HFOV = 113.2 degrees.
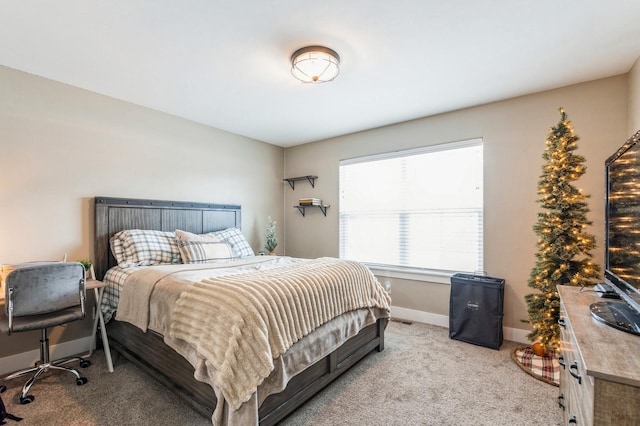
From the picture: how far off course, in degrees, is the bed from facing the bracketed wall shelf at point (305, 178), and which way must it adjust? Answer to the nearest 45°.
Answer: approximately 90° to its left

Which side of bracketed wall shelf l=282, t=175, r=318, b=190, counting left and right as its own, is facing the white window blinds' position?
left

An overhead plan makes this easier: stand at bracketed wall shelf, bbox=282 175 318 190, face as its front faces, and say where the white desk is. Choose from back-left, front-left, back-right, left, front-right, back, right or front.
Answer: front

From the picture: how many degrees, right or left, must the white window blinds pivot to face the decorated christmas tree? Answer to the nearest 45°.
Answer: approximately 90° to its left

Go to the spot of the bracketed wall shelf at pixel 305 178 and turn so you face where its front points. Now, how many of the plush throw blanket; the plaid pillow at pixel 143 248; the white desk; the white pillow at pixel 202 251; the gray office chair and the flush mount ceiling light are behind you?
0

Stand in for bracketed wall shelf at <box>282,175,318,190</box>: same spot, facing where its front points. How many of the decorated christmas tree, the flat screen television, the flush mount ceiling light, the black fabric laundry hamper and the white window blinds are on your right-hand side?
0

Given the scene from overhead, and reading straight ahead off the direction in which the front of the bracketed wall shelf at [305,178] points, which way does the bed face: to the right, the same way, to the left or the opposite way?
to the left

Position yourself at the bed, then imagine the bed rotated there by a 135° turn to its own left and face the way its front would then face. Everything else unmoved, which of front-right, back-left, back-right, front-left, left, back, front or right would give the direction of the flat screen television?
back-right

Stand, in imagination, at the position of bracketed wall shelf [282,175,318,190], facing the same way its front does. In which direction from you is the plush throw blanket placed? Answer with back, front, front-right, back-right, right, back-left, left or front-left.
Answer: front-left

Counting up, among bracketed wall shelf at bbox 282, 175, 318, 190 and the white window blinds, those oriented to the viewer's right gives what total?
0

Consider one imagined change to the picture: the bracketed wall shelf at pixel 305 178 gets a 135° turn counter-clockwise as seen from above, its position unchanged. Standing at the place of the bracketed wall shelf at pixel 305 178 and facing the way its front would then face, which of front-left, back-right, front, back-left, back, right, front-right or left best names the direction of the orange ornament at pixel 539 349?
front-right

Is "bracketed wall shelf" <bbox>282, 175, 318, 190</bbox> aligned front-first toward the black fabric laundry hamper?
no

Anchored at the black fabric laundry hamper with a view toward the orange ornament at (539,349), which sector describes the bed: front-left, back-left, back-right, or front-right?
back-right

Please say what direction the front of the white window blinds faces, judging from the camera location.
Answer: facing the viewer and to the left of the viewer
